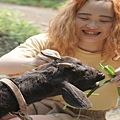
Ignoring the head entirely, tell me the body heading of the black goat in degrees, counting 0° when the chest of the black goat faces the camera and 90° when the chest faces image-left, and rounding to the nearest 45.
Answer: approximately 270°

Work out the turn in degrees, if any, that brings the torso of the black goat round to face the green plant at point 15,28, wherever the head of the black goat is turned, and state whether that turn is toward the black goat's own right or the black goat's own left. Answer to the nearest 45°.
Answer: approximately 90° to the black goat's own left
